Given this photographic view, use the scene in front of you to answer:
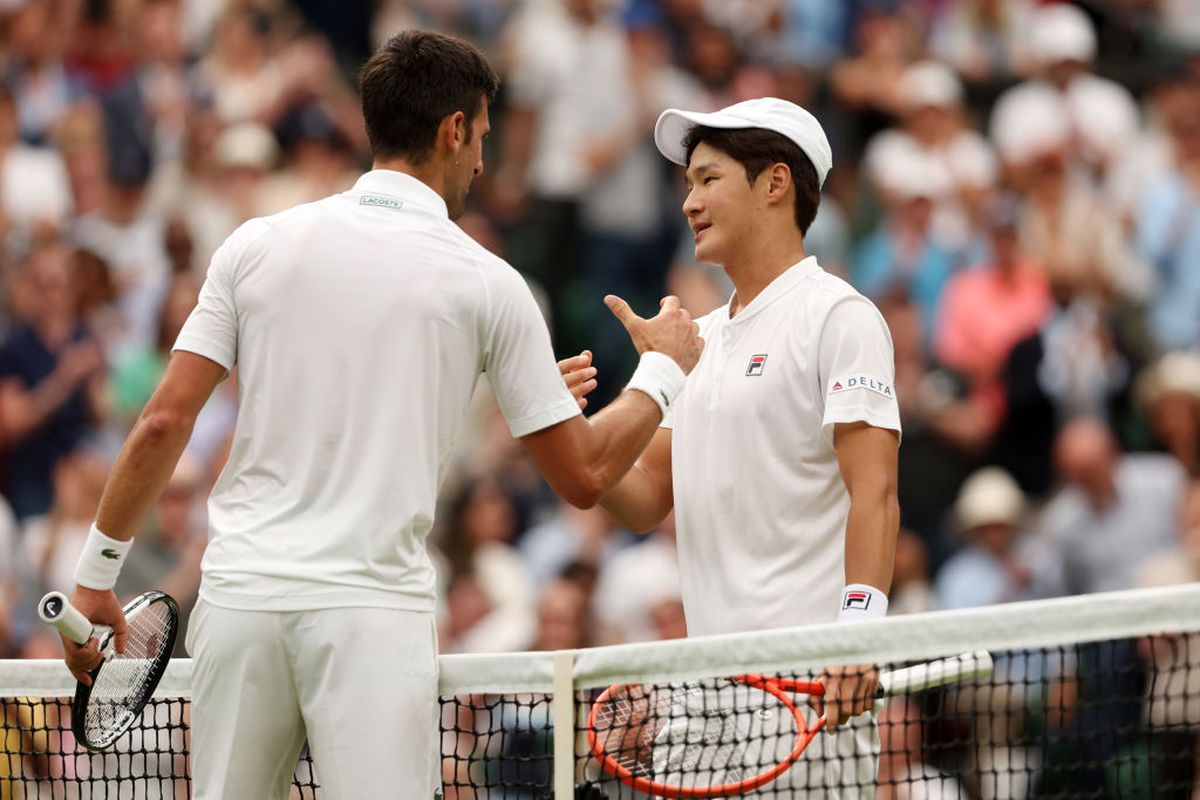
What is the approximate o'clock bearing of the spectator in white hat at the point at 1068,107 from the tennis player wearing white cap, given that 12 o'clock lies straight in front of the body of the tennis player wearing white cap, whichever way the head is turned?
The spectator in white hat is roughly at 5 o'clock from the tennis player wearing white cap.

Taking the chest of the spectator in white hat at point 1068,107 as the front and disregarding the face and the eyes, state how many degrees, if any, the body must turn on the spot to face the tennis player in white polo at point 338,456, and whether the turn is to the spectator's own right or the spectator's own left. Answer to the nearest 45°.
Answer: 0° — they already face them

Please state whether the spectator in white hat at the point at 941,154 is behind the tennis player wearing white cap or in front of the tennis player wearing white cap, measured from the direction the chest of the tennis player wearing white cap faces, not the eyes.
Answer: behind

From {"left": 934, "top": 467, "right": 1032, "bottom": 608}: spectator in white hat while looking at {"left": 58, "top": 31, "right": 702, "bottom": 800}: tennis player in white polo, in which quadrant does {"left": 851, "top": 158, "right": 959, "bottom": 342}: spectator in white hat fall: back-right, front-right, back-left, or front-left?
back-right

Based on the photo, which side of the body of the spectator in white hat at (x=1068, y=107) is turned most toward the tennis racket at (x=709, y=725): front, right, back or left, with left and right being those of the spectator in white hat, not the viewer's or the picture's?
front

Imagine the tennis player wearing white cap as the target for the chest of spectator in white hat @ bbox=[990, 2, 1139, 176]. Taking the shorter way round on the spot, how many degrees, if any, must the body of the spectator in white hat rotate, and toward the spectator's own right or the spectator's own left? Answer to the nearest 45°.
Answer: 0° — they already face them

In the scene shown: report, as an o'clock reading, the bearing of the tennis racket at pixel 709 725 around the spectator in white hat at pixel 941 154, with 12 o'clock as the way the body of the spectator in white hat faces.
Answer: The tennis racket is roughly at 12 o'clock from the spectator in white hat.

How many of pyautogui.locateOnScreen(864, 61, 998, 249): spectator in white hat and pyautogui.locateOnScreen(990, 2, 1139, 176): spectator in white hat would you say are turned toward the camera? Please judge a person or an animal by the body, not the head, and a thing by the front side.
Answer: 2
